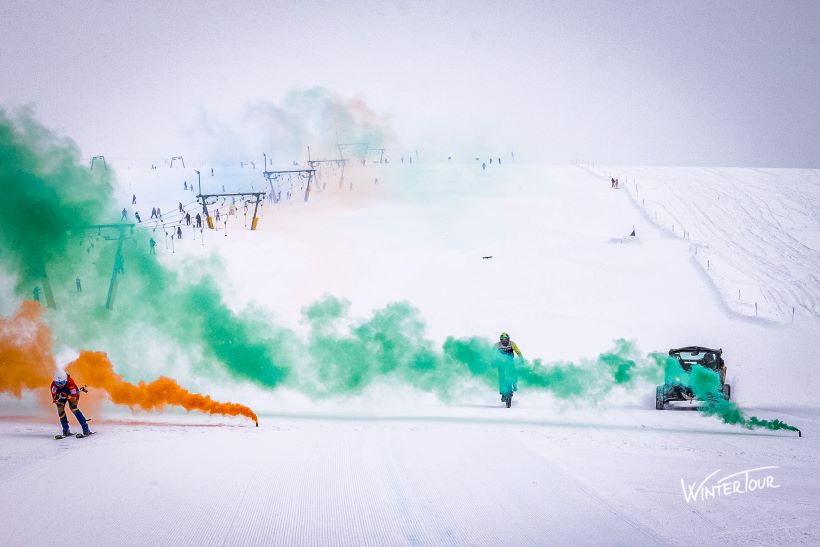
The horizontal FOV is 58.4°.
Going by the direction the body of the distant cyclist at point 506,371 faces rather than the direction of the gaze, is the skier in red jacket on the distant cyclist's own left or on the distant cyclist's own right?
on the distant cyclist's own right

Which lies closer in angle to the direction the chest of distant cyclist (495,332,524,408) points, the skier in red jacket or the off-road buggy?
the skier in red jacket

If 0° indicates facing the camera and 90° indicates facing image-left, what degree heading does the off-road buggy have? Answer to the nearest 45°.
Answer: approximately 45°

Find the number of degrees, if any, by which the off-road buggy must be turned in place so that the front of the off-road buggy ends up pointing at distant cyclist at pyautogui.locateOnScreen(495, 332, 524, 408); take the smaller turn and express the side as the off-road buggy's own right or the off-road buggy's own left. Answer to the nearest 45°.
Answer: approximately 45° to the off-road buggy's own right

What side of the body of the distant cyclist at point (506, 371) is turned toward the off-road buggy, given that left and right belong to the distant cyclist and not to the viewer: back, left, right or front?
left

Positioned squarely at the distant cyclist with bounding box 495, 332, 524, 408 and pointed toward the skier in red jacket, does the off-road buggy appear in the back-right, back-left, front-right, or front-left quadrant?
back-left
